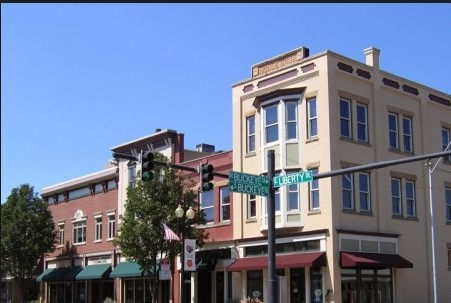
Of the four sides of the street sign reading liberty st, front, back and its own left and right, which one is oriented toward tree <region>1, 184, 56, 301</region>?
right

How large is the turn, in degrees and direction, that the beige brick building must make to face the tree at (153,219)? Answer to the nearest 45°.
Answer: approximately 45° to its right

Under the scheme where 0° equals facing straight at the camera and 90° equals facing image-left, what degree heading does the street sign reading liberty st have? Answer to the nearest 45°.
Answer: approximately 45°

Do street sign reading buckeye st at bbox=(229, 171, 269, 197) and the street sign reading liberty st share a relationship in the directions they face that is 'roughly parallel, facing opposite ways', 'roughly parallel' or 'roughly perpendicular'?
roughly perpendicular

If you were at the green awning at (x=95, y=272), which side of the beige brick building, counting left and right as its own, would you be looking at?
right

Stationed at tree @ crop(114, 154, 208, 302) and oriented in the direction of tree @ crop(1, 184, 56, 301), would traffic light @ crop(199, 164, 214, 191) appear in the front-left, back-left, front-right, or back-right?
back-left

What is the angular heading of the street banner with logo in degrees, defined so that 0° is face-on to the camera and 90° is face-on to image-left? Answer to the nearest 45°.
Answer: approximately 0°
